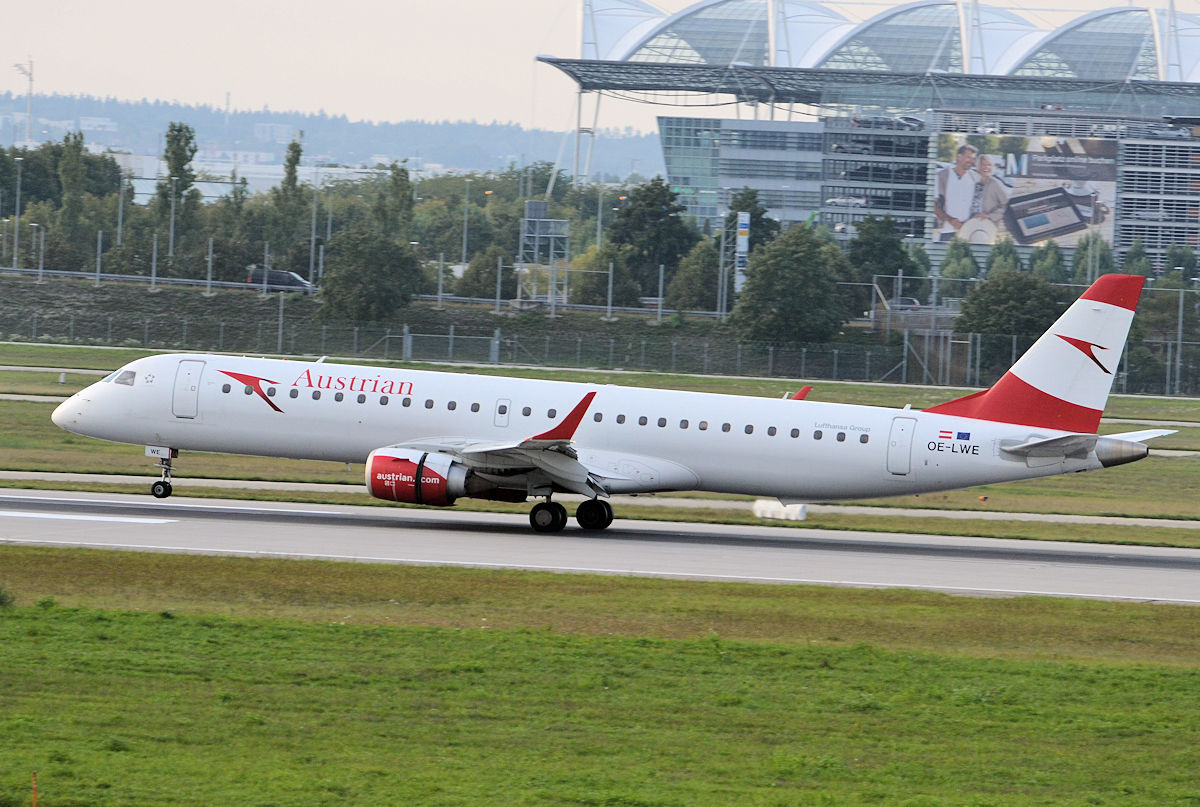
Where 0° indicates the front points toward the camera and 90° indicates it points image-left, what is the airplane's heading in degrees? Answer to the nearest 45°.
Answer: approximately 90°
